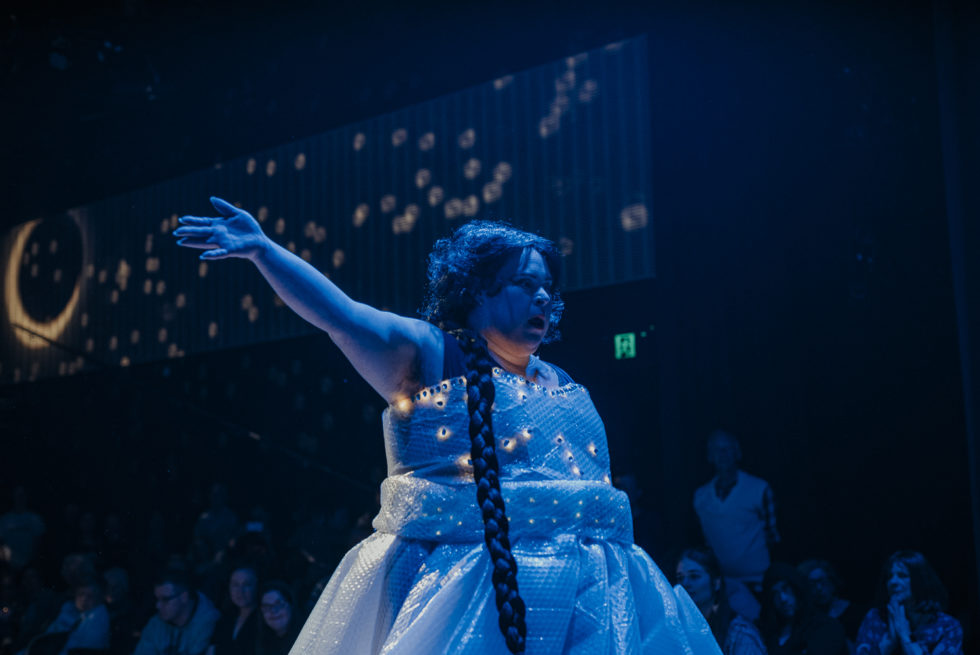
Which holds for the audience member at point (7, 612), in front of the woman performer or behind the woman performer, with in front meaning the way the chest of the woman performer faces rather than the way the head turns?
behind

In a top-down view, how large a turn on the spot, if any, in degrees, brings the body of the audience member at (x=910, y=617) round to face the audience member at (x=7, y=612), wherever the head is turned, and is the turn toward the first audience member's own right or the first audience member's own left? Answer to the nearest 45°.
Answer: approximately 45° to the first audience member's own right

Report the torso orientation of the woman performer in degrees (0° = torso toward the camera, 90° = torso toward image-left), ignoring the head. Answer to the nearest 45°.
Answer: approximately 315°
